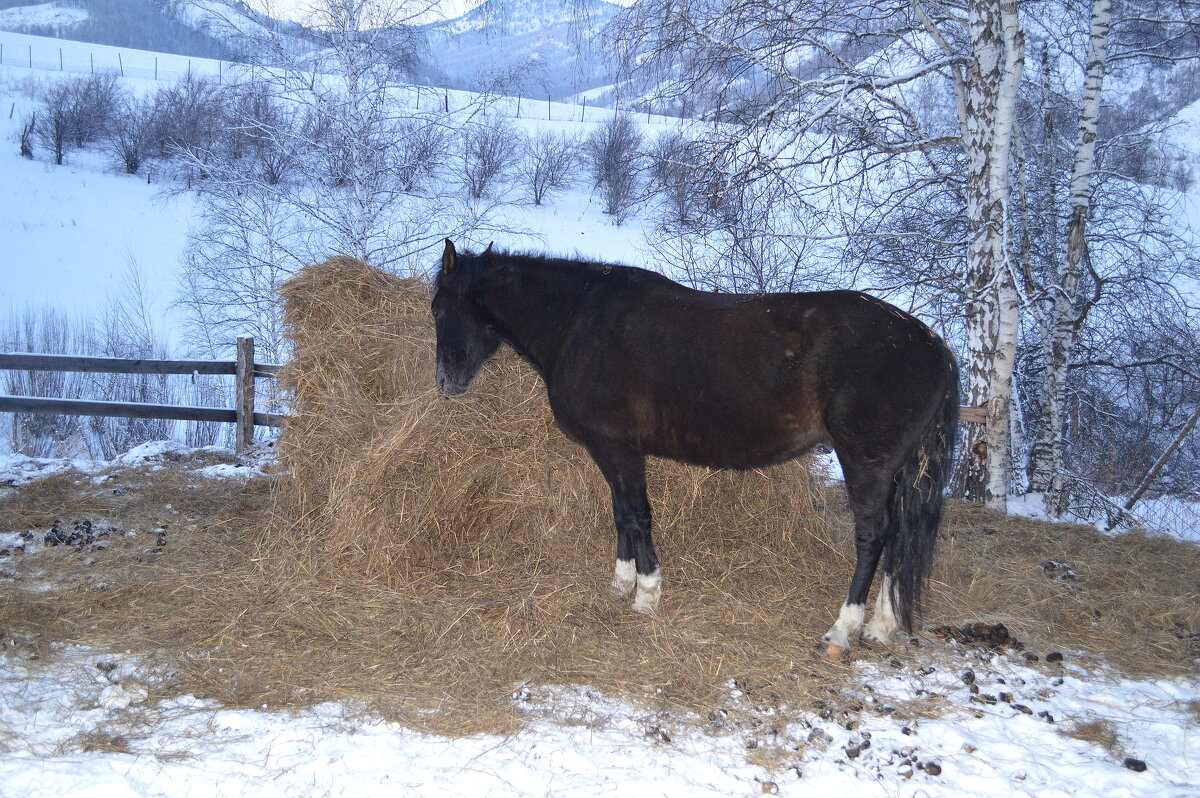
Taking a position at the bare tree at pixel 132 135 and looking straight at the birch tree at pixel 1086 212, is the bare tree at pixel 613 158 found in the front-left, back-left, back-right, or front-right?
front-left

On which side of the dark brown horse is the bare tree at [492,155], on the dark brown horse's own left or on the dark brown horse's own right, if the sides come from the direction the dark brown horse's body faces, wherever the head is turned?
on the dark brown horse's own right

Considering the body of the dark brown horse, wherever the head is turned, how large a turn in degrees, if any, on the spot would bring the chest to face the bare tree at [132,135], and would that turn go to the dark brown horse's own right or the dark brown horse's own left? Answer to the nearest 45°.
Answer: approximately 45° to the dark brown horse's own right

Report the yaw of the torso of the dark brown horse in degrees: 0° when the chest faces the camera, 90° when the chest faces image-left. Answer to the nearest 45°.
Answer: approximately 90°

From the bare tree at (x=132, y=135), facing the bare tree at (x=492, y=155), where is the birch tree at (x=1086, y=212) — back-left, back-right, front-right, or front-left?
front-right

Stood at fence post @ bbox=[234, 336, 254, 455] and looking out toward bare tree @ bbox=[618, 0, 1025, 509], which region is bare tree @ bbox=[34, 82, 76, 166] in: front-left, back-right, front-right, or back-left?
back-left

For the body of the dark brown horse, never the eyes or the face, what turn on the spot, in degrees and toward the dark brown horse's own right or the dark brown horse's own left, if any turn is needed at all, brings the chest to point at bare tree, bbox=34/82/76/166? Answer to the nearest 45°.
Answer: approximately 45° to the dark brown horse's own right

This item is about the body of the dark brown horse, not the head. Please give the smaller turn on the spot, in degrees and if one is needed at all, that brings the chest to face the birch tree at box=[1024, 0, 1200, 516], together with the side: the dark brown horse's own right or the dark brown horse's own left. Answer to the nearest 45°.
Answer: approximately 135° to the dark brown horse's own right

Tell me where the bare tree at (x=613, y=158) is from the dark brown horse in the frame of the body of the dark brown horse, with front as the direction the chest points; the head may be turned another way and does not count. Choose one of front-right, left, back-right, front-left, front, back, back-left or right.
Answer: right
